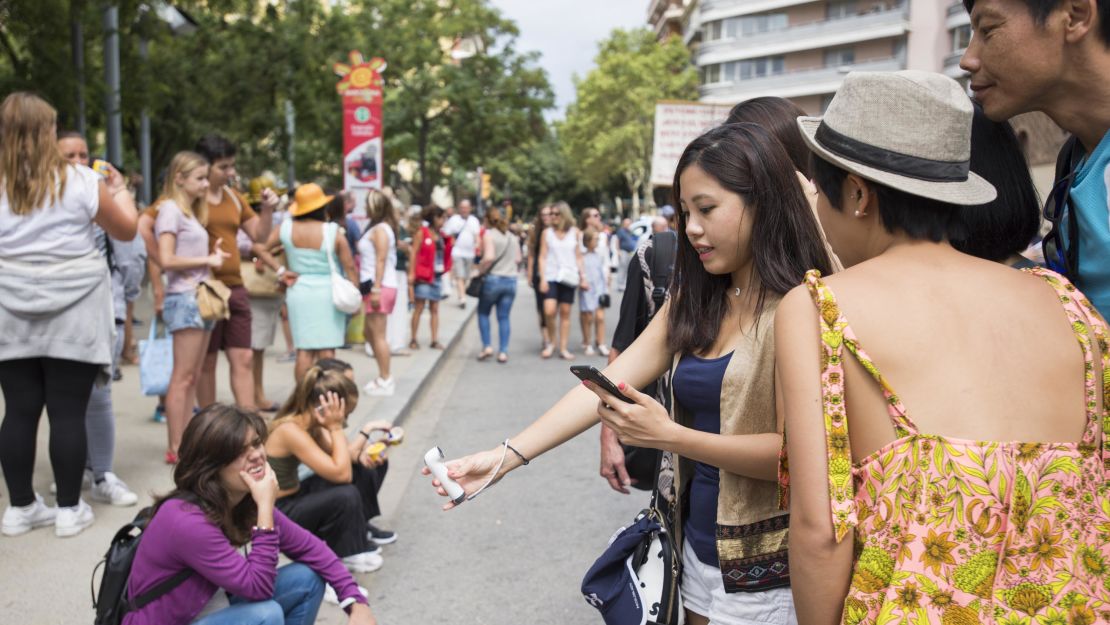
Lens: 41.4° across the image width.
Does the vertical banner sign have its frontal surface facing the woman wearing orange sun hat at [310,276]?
yes

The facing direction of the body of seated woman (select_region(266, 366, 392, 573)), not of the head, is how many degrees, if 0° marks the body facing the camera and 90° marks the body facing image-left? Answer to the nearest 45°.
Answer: approximately 270°

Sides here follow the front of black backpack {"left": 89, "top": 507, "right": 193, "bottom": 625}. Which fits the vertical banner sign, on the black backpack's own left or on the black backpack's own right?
on the black backpack's own right

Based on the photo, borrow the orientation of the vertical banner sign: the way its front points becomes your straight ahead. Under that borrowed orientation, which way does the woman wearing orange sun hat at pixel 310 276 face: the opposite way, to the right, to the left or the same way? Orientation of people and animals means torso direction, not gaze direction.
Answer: the opposite way

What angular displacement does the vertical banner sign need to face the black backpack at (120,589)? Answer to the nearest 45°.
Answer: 0° — it already faces it

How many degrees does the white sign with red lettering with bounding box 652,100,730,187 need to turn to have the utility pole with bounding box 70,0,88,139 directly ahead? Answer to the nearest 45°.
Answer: approximately 45° to its right

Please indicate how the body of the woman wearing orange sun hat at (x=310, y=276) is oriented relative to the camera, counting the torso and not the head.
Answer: away from the camera

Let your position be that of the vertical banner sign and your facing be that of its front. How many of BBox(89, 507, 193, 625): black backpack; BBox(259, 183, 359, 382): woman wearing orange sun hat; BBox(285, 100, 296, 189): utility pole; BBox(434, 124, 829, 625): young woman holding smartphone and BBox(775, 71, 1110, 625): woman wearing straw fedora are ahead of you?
4

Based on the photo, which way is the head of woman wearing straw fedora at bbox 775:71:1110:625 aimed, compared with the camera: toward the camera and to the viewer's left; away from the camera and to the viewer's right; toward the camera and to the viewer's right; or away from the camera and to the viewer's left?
away from the camera and to the viewer's left

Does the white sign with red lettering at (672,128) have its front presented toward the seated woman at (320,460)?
yes

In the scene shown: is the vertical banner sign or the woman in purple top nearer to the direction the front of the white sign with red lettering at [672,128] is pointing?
the woman in purple top

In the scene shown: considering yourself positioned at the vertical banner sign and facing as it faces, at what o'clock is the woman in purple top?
The woman in purple top is roughly at 12 o'clock from the vertical banner sign.

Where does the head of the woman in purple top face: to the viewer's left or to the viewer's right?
to the viewer's right

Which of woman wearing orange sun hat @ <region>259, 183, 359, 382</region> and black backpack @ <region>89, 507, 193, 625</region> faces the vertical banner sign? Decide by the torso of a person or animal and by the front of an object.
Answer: the woman wearing orange sun hat

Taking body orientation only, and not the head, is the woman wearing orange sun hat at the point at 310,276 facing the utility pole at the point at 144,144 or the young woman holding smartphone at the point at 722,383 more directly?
the utility pole

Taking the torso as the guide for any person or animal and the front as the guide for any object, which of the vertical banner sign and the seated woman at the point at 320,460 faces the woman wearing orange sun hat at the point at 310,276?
the vertical banner sign
